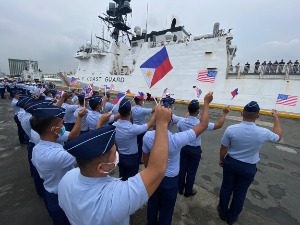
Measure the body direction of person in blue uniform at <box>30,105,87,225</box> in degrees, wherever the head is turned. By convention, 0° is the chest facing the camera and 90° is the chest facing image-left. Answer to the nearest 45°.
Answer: approximately 225°

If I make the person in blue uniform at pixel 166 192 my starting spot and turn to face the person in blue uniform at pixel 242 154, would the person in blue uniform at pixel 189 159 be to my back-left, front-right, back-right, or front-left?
front-left

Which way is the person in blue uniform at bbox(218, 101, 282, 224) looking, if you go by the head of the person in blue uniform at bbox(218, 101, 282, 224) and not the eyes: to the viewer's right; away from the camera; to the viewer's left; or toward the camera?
away from the camera

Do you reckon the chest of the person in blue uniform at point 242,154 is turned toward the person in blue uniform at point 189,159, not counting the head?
no

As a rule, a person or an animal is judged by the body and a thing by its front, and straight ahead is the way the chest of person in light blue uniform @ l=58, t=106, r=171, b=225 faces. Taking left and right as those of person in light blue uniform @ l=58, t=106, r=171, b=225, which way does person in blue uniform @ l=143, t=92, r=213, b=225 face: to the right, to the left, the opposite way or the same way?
the same way

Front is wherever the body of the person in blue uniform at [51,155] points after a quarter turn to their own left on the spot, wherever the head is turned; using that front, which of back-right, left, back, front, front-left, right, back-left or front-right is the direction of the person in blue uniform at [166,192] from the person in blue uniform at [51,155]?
back-right

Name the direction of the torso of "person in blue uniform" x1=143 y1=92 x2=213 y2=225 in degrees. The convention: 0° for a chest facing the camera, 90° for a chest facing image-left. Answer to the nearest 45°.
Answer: approximately 180°

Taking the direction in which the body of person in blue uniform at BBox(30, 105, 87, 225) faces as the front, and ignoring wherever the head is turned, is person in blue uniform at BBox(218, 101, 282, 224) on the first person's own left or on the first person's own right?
on the first person's own right

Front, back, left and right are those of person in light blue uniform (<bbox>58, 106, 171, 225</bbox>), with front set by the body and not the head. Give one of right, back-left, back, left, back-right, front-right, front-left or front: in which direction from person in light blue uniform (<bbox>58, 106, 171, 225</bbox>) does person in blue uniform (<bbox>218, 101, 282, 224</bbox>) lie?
front

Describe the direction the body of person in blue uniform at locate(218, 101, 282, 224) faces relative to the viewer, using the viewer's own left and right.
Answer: facing away from the viewer

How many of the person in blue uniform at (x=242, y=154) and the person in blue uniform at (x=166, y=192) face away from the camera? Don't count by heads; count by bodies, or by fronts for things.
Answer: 2

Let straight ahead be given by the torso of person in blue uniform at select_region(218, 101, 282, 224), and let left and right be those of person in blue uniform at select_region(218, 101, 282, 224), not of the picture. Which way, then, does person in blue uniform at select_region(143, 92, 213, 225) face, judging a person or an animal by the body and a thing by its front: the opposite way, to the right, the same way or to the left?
the same way

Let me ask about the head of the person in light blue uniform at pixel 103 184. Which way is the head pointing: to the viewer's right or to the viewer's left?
to the viewer's right

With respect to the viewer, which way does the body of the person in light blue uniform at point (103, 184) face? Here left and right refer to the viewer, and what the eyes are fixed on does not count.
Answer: facing away from the viewer and to the right of the viewer

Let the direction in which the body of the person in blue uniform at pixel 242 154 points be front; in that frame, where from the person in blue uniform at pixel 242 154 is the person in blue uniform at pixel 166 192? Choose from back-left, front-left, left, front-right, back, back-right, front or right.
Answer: back-left

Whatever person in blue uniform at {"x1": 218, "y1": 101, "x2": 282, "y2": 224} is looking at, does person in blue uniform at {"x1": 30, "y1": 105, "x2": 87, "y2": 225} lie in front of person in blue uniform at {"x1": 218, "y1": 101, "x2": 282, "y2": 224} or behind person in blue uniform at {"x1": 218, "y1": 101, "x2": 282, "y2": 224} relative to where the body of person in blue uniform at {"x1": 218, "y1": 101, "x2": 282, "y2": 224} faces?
behind

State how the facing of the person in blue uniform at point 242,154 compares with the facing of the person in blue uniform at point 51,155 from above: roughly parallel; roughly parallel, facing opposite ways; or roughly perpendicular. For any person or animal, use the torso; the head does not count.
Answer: roughly parallel
